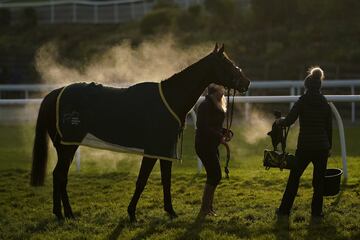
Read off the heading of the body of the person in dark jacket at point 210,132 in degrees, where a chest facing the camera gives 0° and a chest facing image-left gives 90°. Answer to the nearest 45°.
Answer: approximately 270°

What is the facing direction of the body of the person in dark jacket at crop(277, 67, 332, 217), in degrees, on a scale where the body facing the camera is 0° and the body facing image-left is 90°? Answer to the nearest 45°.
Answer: approximately 135°

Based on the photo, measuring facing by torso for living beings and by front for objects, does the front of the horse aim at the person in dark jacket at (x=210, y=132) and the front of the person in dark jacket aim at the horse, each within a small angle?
no

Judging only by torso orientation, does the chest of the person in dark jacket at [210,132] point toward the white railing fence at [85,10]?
no

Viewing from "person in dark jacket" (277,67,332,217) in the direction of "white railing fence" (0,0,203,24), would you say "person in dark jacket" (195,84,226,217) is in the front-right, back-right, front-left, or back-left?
front-left

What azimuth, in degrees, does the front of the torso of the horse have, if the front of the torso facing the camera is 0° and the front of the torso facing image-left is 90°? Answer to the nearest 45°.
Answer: approximately 270°

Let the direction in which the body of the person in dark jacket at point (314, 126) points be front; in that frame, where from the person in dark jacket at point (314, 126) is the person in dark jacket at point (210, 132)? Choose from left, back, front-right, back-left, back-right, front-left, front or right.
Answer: front-left

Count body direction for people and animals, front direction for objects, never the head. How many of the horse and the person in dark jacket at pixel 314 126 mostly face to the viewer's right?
1

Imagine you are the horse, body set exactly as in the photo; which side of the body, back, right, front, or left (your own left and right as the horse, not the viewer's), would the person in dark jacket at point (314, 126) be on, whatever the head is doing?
front

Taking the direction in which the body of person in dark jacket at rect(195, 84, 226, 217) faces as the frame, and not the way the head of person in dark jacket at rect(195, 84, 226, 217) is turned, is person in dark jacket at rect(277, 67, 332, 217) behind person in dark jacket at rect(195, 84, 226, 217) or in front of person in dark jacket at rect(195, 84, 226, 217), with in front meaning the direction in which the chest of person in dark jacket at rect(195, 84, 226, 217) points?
in front
